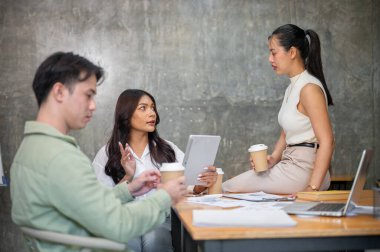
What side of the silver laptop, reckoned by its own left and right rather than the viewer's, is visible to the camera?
left

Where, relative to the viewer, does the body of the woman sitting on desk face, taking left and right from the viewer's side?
facing to the left of the viewer

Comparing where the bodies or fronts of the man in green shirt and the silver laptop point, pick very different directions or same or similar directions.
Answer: very different directions

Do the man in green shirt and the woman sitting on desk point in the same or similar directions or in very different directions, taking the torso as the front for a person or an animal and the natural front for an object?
very different directions

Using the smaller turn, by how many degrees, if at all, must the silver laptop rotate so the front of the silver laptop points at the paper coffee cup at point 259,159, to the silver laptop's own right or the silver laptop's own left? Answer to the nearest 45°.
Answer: approximately 45° to the silver laptop's own right

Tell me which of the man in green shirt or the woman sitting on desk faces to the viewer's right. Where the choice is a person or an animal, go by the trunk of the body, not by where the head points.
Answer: the man in green shirt

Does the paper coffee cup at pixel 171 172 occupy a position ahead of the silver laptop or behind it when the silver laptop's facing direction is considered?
ahead

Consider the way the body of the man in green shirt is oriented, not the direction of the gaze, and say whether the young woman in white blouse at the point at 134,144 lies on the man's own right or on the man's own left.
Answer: on the man's own left

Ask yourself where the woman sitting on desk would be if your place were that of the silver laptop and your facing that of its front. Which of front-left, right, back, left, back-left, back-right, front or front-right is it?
right

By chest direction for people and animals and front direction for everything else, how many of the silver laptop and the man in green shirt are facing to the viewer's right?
1

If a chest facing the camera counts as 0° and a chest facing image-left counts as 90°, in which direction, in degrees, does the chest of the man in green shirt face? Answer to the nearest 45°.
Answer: approximately 270°

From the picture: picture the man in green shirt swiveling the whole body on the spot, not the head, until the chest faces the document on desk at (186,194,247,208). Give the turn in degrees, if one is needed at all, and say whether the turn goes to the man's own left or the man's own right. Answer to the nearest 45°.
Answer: approximately 45° to the man's own left

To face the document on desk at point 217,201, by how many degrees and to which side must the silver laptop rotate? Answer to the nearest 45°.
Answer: approximately 45° to its right

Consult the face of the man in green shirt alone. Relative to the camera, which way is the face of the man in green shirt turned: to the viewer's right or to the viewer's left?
to the viewer's right

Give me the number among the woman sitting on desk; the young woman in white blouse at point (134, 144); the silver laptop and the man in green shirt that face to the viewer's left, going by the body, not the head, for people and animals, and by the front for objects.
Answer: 2
